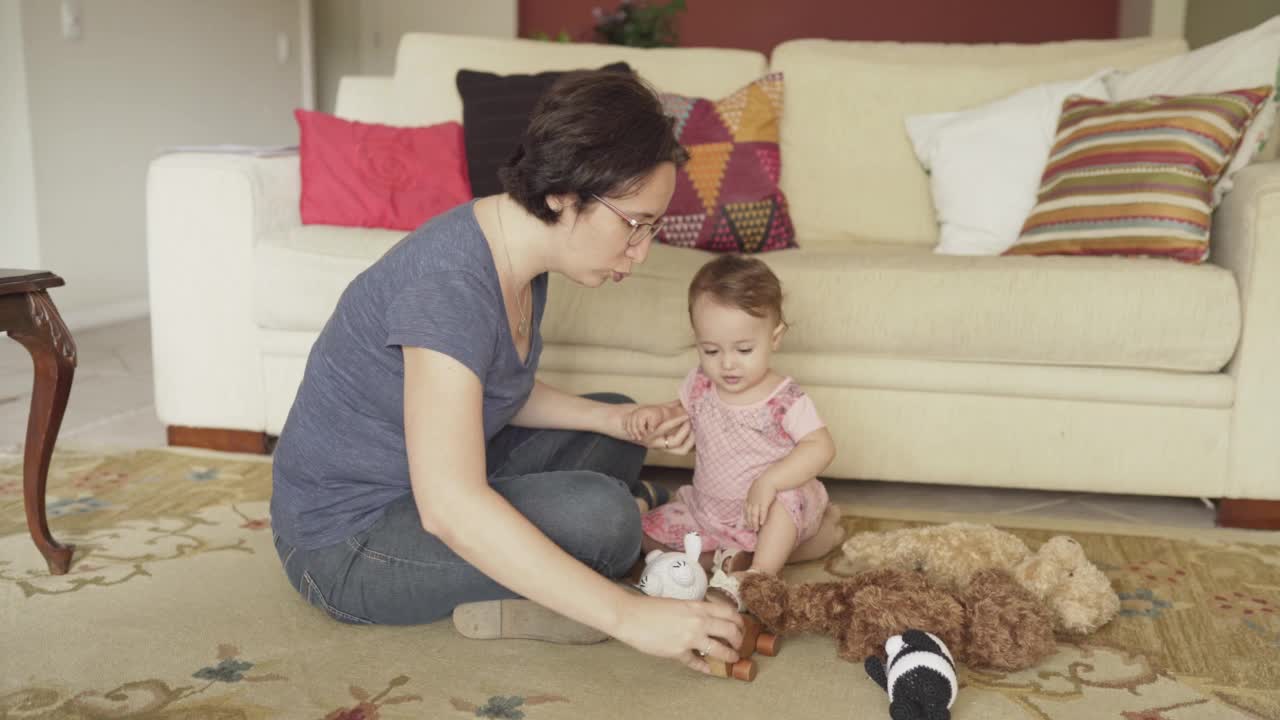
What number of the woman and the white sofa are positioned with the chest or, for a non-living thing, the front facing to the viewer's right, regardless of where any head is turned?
1

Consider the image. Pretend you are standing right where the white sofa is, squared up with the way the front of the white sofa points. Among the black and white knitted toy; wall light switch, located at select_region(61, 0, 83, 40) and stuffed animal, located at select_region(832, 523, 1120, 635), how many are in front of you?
2

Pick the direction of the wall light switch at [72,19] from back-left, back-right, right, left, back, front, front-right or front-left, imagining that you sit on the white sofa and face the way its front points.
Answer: back-right

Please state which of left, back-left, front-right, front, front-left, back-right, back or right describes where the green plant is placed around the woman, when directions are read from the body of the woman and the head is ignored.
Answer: left

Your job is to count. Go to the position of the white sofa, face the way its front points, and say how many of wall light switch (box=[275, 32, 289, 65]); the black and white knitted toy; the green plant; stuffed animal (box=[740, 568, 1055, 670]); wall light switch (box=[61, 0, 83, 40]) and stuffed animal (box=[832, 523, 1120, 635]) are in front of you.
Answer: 3

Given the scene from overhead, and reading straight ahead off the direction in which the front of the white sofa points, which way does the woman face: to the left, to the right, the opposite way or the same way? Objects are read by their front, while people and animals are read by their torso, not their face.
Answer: to the left

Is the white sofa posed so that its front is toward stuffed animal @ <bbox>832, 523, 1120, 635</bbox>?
yes

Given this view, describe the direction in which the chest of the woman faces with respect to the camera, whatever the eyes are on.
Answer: to the viewer's right

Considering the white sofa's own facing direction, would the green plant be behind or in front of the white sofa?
behind

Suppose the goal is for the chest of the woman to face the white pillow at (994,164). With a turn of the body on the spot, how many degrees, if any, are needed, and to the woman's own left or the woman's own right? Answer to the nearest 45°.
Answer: approximately 45° to the woman's own left

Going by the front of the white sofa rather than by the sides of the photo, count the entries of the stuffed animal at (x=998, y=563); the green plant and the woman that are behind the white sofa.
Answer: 1

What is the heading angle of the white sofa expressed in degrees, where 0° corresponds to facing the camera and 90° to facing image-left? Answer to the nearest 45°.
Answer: approximately 0°

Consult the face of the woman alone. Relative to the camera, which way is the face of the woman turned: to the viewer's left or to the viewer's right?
to the viewer's right
